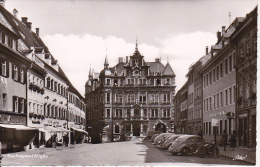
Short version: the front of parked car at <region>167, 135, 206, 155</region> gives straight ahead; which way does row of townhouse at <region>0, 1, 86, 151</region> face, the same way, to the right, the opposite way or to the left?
to the right

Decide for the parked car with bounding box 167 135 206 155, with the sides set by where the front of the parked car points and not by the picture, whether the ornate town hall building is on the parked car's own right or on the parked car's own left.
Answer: on the parked car's own left

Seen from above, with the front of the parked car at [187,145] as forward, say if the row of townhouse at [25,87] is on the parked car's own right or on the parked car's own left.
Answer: on the parked car's own left

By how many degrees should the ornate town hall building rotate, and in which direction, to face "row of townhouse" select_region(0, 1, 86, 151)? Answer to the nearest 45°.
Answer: approximately 45° to its right

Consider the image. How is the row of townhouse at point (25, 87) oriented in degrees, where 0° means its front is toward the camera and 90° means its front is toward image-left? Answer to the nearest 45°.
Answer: approximately 315°

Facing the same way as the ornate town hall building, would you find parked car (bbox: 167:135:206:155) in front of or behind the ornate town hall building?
in front

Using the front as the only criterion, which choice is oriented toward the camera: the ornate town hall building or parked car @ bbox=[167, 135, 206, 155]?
the ornate town hall building

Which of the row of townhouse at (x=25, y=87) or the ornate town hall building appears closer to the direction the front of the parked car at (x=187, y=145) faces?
the ornate town hall building

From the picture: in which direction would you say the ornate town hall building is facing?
toward the camera

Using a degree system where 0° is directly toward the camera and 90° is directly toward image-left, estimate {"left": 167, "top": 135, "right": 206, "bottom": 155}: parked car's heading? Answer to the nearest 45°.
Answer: approximately 225°

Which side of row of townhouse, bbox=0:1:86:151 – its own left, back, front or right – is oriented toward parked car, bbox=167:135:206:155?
front

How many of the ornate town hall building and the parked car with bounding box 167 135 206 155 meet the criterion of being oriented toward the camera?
1
